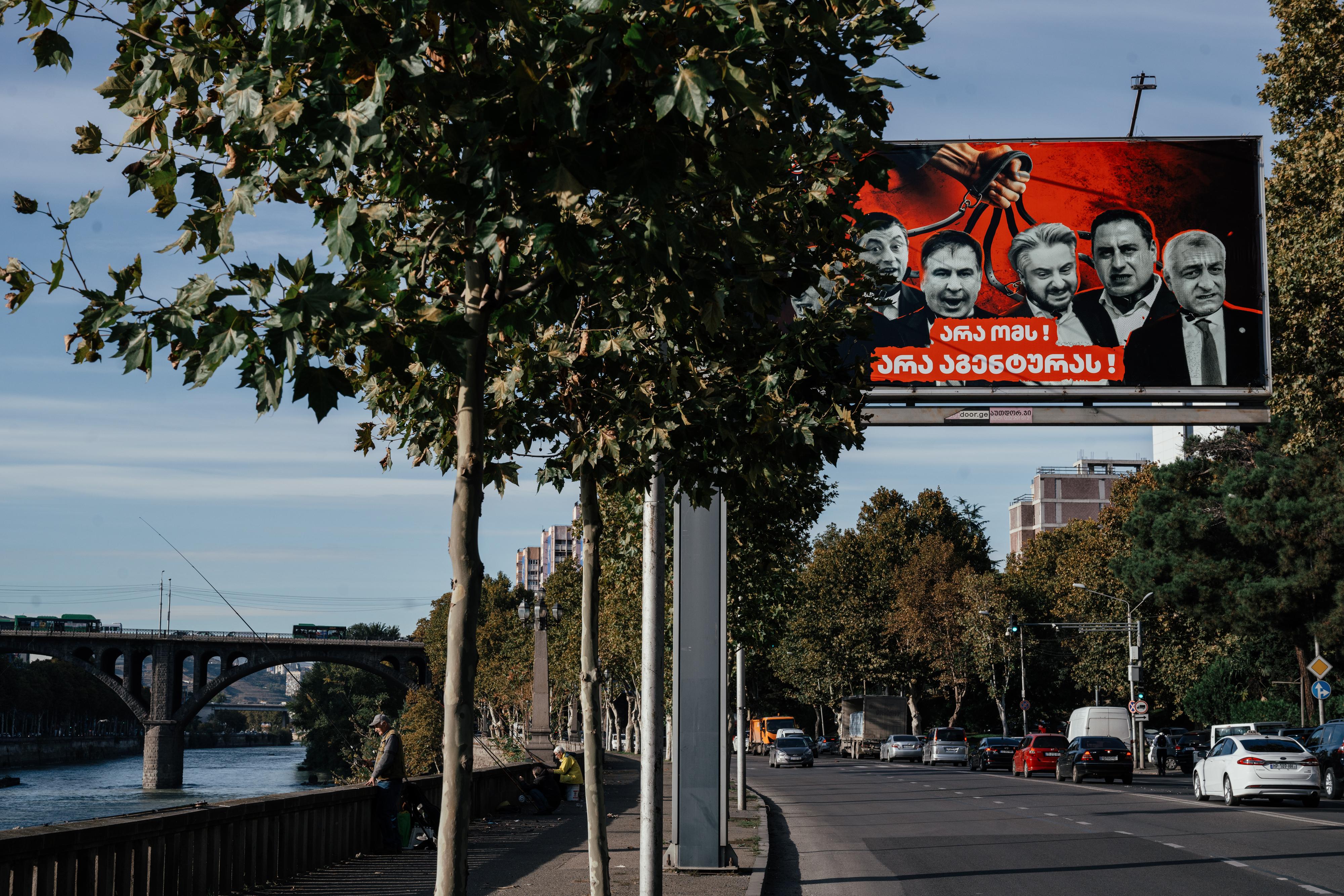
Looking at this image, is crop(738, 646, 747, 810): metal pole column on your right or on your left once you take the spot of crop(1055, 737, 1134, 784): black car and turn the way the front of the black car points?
on your left

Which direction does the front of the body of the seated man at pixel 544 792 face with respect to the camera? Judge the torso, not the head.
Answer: to the viewer's left

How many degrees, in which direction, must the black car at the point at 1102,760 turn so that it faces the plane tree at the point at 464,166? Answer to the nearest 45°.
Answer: approximately 135° to its left

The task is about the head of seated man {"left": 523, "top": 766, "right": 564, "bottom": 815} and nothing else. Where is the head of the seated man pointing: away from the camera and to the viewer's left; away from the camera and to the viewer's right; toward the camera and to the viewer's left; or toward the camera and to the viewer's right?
away from the camera and to the viewer's left

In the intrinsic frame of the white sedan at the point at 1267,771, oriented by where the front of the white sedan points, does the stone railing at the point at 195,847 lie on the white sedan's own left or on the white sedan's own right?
on the white sedan's own left

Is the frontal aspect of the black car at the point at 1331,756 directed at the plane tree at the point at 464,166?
no

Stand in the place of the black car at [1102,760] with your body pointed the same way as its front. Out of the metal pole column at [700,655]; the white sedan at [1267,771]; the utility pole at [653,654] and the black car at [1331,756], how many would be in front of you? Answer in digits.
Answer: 0

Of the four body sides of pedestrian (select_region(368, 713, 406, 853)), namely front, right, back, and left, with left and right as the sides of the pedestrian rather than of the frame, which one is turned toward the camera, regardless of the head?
left

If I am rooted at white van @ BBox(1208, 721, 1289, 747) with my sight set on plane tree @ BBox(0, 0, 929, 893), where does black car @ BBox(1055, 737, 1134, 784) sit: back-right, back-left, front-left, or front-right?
front-right

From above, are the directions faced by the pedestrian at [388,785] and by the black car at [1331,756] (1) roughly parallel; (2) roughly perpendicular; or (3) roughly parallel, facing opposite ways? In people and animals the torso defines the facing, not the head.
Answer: roughly perpendicular

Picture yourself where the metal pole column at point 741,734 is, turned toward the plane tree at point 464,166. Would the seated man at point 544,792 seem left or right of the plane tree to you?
right

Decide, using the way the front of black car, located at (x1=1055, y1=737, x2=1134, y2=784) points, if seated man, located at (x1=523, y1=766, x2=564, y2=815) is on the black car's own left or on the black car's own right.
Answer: on the black car's own left

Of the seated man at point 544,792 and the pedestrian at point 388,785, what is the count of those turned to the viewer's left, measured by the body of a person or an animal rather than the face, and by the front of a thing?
2

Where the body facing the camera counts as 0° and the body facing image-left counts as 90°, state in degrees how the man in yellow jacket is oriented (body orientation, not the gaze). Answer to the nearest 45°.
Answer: approximately 90°

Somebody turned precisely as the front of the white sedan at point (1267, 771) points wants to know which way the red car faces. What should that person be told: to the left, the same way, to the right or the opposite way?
the same way

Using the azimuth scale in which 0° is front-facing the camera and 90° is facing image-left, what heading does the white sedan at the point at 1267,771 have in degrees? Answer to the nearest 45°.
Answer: approximately 135°

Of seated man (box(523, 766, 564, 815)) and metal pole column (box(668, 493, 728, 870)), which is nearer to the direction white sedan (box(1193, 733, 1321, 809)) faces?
the seated man

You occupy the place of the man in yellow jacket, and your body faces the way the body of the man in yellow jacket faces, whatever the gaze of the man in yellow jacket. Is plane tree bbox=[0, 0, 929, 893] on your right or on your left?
on your left

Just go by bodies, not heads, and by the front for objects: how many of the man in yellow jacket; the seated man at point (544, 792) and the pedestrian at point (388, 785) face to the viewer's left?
3

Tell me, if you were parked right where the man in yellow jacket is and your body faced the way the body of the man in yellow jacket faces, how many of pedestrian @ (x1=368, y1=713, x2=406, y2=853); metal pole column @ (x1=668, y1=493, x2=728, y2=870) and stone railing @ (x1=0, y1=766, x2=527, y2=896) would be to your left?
3
